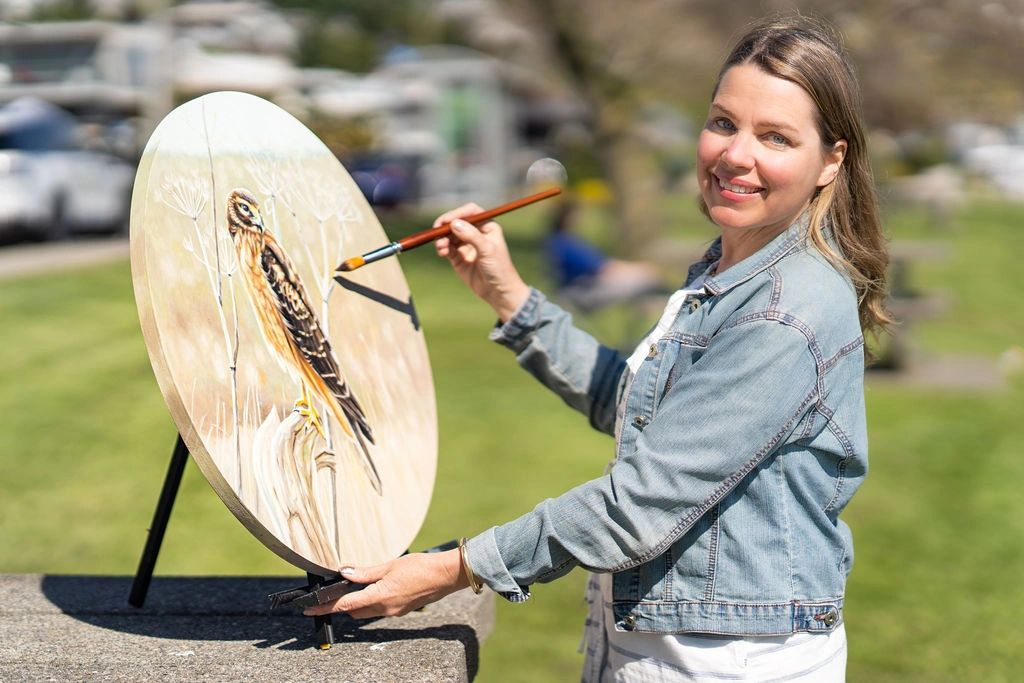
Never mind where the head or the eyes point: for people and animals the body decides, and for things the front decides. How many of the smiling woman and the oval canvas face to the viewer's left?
1

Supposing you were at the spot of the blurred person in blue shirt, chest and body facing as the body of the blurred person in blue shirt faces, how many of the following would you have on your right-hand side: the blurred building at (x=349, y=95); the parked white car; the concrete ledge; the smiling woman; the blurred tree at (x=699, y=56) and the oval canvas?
3

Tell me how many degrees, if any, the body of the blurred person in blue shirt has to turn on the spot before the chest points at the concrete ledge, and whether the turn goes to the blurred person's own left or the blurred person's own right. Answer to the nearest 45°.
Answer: approximately 90° to the blurred person's own right

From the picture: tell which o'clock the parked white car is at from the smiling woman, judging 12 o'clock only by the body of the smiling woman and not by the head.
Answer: The parked white car is roughly at 2 o'clock from the smiling woman.

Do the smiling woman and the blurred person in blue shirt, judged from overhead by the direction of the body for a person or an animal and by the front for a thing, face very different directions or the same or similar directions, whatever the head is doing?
very different directions

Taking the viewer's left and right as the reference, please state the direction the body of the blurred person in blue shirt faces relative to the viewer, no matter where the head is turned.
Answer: facing to the right of the viewer

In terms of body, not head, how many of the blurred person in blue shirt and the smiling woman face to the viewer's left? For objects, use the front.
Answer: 1

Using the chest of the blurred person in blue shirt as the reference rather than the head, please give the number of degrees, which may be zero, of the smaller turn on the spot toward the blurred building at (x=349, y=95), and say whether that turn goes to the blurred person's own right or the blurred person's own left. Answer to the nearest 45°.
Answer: approximately 90° to the blurred person's own left

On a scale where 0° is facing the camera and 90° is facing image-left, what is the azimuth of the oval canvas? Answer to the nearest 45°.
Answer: approximately 315°

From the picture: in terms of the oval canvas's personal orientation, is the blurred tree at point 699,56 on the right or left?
on its left

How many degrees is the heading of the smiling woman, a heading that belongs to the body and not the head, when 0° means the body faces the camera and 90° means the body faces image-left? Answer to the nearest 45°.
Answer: approximately 90°
